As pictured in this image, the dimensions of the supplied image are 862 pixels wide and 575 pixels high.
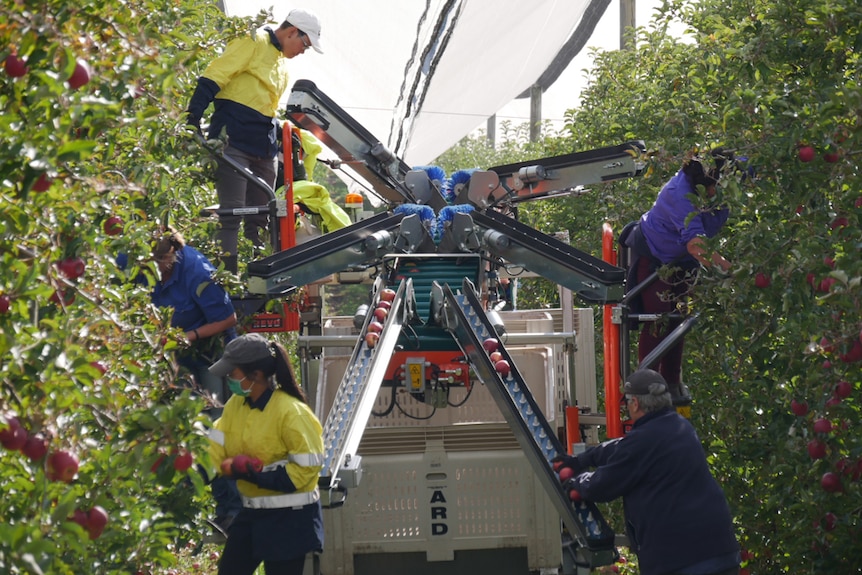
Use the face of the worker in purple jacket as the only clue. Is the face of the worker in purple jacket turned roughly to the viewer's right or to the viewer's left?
to the viewer's right

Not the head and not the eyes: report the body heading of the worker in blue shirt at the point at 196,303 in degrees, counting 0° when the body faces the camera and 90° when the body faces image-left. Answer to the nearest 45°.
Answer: approximately 45°

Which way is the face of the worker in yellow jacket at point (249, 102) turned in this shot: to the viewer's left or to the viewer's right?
to the viewer's right

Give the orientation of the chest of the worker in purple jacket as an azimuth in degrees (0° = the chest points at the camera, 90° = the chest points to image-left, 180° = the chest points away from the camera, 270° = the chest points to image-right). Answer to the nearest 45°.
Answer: approximately 270°

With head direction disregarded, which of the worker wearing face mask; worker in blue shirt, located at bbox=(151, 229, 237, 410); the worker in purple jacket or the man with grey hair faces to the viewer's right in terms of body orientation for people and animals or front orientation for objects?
the worker in purple jacket

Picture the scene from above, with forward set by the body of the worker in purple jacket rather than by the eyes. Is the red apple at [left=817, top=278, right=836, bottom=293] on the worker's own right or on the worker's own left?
on the worker's own right
